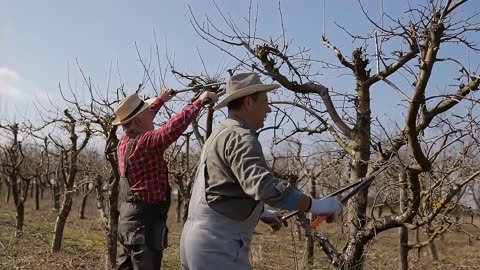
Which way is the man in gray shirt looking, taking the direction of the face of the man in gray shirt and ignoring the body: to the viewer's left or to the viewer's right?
to the viewer's right

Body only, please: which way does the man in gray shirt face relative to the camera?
to the viewer's right

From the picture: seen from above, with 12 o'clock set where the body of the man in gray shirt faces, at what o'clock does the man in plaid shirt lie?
The man in plaid shirt is roughly at 8 o'clock from the man in gray shirt.
